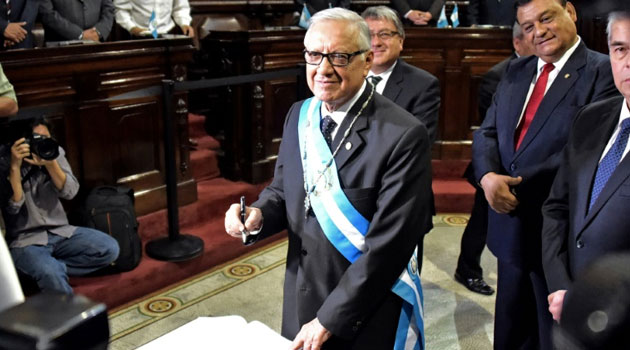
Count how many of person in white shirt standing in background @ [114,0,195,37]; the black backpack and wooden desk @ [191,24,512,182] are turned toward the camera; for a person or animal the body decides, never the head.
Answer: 3

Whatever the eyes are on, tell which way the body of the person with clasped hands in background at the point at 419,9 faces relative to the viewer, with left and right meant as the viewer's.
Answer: facing the viewer

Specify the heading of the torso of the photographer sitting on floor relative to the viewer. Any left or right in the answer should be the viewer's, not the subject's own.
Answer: facing the viewer and to the right of the viewer

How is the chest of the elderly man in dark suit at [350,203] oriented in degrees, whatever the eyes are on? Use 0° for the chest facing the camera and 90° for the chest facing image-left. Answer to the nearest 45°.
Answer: approximately 45°

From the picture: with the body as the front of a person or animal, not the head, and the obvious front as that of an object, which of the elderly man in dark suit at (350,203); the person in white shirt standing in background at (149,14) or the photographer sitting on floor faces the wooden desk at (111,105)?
the person in white shirt standing in background

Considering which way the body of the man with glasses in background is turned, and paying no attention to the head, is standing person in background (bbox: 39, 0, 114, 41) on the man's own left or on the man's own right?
on the man's own right

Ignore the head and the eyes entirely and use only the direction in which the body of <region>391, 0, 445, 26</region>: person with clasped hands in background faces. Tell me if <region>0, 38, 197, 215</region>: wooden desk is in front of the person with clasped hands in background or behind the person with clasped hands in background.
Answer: in front

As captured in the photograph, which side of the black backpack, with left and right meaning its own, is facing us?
front

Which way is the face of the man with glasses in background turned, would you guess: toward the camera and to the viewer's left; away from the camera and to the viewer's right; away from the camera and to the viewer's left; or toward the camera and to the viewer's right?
toward the camera and to the viewer's left

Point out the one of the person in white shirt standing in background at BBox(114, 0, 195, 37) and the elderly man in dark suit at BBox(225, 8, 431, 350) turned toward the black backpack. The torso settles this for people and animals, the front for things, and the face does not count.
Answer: the person in white shirt standing in background

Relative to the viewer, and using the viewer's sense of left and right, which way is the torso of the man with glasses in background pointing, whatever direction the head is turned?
facing the viewer and to the left of the viewer
